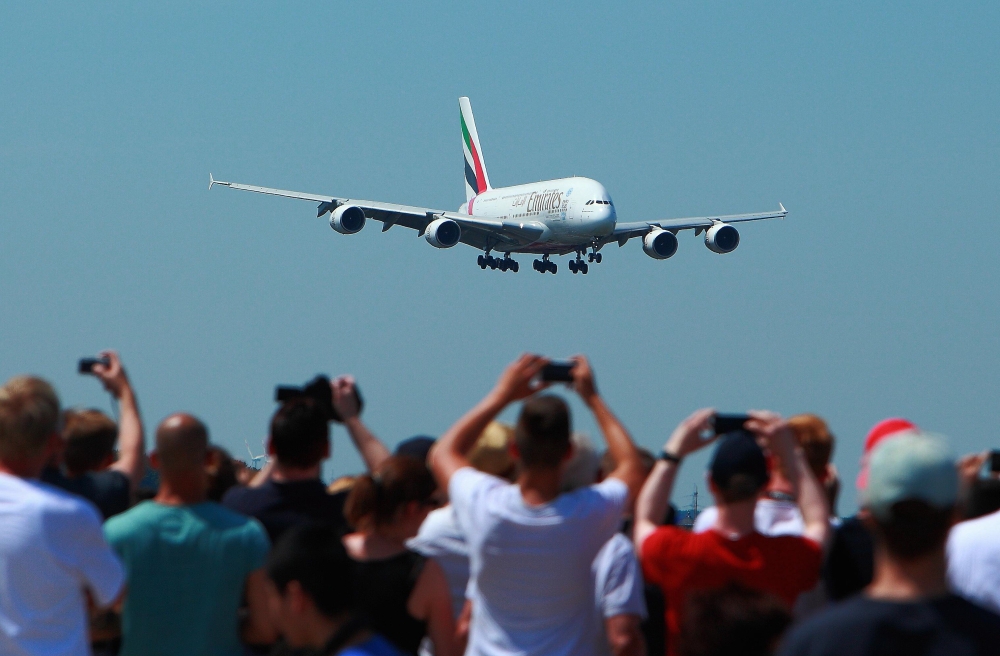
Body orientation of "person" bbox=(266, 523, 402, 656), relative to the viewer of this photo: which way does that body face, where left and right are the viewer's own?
facing away from the viewer and to the left of the viewer

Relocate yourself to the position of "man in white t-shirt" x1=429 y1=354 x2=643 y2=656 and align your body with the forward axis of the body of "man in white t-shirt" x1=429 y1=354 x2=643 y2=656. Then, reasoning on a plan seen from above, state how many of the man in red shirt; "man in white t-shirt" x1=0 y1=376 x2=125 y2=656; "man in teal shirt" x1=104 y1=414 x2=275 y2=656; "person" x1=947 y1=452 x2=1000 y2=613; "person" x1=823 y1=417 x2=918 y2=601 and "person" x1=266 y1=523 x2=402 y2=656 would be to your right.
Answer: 3

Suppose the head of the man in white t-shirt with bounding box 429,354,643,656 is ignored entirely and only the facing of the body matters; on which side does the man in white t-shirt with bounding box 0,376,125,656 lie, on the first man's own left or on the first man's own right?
on the first man's own left

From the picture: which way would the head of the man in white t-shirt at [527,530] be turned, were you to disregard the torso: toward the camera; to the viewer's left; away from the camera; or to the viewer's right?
away from the camera

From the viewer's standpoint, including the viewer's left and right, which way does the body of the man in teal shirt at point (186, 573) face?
facing away from the viewer

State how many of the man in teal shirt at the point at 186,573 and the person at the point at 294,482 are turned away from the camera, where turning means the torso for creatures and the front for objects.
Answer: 2

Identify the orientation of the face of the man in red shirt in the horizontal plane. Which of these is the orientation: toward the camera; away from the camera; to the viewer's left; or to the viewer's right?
away from the camera

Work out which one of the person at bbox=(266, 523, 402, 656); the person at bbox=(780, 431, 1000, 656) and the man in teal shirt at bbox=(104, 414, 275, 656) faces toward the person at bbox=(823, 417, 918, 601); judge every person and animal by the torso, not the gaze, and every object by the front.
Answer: the person at bbox=(780, 431, 1000, 656)

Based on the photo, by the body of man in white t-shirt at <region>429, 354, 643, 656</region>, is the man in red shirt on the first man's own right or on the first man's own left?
on the first man's own right

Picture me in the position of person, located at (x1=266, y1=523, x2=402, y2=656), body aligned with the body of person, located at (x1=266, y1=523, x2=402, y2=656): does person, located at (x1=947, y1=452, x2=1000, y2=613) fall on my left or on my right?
on my right

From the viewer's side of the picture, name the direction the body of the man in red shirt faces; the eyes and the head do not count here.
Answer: away from the camera

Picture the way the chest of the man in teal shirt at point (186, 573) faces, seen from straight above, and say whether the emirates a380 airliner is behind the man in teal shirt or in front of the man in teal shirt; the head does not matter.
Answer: in front

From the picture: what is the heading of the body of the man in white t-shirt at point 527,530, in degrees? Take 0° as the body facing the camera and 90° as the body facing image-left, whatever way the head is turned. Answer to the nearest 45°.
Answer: approximately 180°

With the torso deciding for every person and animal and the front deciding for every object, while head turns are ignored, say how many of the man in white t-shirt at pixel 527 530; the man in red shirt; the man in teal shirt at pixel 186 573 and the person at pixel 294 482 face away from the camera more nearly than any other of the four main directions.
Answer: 4
